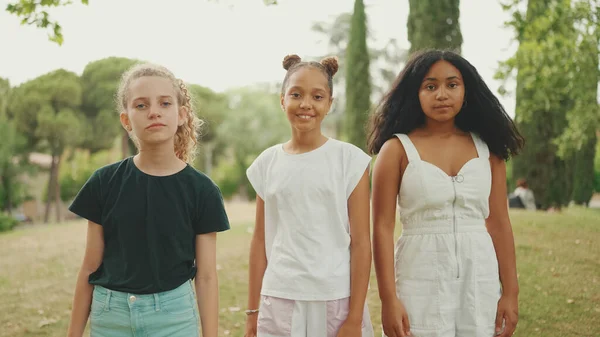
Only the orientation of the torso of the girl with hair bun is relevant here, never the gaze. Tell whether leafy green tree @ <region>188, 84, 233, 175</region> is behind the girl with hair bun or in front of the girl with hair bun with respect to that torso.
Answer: behind

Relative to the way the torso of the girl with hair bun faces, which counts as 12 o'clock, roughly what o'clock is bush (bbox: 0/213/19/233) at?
The bush is roughly at 5 o'clock from the girl with hair bun.

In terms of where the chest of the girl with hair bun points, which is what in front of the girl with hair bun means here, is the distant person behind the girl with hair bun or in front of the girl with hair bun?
behind

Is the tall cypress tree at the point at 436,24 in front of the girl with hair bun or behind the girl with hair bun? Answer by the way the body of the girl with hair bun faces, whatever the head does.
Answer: behind

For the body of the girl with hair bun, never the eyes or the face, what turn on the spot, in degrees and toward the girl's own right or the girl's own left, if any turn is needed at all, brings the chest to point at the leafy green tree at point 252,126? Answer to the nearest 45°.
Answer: approximately 180°

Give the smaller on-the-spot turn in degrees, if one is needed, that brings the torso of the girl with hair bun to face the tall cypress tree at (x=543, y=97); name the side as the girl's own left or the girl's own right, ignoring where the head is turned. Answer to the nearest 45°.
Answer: approximately 135° to the girl's own left

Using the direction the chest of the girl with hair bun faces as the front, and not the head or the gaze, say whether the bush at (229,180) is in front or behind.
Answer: behind

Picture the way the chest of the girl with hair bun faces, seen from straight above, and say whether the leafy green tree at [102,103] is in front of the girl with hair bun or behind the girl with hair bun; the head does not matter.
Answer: behind

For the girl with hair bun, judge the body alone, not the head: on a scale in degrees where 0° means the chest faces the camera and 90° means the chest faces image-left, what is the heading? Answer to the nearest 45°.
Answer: approximately 0°

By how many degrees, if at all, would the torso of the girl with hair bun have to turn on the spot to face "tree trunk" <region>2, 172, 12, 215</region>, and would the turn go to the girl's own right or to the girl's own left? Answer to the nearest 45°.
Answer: approximately 135° to the girl's own right
